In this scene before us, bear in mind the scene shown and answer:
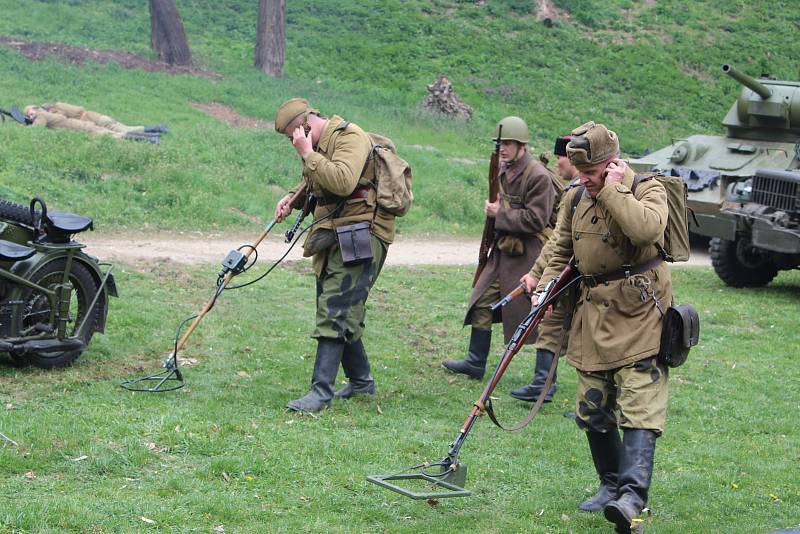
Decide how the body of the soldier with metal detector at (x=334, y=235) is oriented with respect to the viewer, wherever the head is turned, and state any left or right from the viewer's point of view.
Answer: facing to the left of the viewer

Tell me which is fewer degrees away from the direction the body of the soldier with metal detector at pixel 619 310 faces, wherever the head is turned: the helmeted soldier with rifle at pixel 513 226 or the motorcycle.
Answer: the motorcycle

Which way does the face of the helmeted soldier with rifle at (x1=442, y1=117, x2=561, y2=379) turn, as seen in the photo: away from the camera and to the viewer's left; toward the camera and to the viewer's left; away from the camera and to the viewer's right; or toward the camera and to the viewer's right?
toward the camera and to the viewer's left

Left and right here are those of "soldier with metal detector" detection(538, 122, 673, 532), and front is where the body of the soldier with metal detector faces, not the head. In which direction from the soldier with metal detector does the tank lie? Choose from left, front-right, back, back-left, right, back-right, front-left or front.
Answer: back-right

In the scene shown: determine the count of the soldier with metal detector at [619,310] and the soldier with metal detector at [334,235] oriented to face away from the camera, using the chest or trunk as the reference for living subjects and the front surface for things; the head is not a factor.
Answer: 0

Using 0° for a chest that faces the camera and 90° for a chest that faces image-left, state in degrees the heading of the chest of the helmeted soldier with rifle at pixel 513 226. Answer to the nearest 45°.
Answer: approximately 45°

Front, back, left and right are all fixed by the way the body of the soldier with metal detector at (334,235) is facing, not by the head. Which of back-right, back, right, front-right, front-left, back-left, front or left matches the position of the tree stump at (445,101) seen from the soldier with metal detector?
right

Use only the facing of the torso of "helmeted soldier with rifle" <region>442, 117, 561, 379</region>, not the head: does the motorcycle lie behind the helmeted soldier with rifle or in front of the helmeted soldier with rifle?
in front

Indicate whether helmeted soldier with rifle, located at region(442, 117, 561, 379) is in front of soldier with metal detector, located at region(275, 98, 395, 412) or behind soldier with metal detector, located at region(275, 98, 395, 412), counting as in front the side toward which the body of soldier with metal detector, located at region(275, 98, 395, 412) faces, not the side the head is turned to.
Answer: behind

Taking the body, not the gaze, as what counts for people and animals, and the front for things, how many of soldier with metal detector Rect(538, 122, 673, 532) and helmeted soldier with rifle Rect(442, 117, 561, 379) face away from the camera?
0

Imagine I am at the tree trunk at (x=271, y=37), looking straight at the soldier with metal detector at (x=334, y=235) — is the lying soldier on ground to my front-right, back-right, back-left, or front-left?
front-right

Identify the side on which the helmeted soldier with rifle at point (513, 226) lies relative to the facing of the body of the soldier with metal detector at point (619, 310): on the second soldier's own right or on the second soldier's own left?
on the second soldier's own right

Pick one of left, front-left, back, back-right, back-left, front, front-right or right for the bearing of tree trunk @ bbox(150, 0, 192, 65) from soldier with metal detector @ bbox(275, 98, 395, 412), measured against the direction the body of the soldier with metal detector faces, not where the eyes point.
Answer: right

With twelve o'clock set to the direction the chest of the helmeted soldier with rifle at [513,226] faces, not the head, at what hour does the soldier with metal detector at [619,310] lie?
the soldier with metal detector at [619,310] is roughly at 10 o'clock from the helmeted soldier with rifle at [513,226].

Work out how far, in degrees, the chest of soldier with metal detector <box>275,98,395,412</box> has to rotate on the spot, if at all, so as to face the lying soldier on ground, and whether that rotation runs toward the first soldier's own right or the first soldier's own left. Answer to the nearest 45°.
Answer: approximately 90° to the first soldier's own right

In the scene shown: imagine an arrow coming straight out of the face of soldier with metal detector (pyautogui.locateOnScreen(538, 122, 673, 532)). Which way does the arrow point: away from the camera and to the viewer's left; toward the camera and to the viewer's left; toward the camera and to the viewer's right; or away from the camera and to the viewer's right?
toward the camera and to the viewer's left
